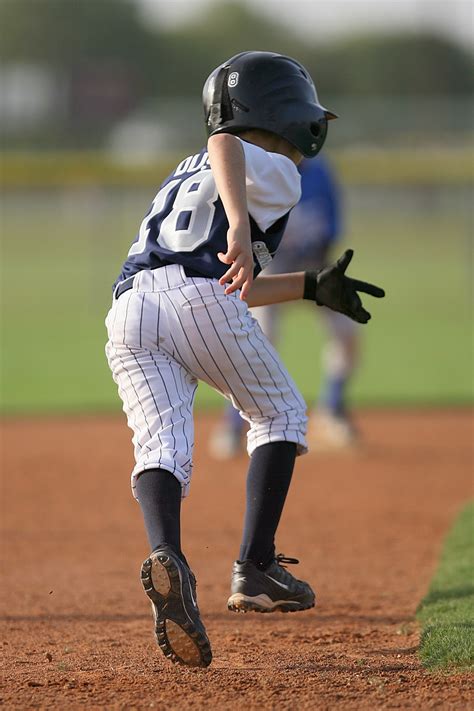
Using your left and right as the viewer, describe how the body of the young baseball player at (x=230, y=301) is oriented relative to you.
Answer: facing away from the viewer and to the right of the viewer

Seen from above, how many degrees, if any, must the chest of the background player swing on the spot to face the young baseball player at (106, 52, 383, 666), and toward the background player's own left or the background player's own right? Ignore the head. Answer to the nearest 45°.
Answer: approximately 45° to the background player's own left

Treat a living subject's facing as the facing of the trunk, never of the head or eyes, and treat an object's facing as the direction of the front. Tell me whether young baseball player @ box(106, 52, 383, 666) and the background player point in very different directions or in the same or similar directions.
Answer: very different directions

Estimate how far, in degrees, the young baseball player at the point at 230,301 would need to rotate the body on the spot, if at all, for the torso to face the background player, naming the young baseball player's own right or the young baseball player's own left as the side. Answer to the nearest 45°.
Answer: approximately 45° to the young baseball player's own left

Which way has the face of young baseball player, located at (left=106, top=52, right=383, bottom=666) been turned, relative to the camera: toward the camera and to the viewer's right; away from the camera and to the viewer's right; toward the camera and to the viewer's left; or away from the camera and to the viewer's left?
away from the camera and to the viewer's right
